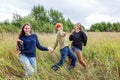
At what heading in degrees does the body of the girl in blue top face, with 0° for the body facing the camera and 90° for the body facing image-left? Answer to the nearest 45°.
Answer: approximately 0°

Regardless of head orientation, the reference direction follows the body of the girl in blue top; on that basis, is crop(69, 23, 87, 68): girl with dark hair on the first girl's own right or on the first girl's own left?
on the first girl's own left

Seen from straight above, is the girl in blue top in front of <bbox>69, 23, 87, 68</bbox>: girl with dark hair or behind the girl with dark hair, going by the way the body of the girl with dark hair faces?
in front

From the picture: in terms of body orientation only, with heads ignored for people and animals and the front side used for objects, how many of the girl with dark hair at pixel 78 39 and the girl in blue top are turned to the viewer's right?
0

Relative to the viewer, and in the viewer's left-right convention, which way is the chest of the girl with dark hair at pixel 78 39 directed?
facing the viewer and to the left of the viewer
